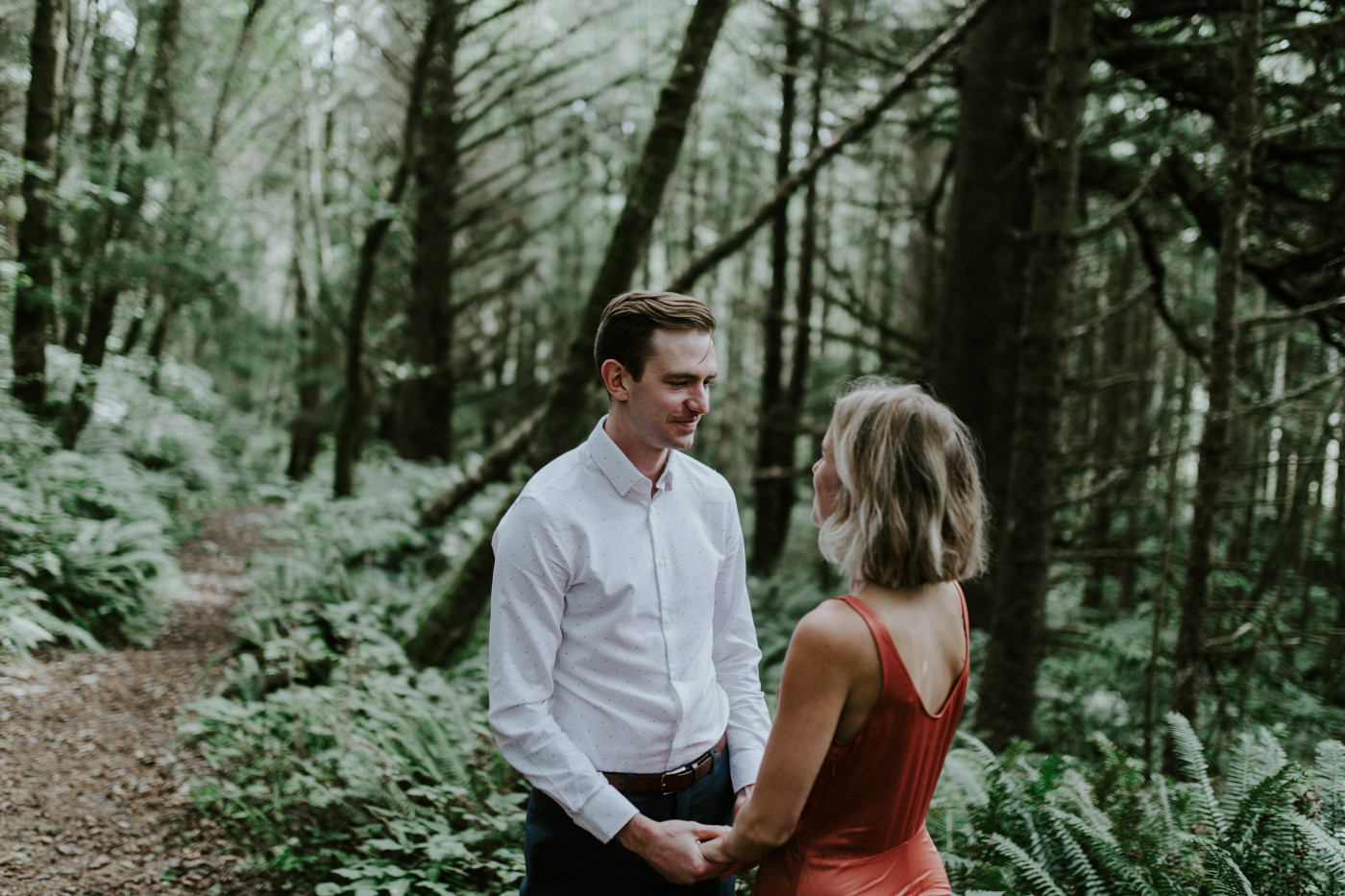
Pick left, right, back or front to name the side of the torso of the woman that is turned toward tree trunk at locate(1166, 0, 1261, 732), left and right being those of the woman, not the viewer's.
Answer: right

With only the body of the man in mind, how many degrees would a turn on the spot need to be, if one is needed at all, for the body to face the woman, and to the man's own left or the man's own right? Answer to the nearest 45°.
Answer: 0° — they already face them

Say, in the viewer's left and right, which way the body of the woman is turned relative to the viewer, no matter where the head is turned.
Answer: facing away from the viewer and to the left of the viewer

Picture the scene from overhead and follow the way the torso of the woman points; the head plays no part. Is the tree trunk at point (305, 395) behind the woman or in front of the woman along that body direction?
in front

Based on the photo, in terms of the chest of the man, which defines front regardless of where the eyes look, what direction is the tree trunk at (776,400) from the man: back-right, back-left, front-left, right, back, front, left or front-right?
back-left

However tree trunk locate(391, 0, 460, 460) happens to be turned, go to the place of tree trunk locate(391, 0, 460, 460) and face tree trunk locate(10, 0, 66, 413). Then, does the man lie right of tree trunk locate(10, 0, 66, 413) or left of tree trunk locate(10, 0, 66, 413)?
left

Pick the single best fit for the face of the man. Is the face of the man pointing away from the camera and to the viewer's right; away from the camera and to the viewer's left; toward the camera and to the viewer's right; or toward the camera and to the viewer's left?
toward the camera and to the viewer's right

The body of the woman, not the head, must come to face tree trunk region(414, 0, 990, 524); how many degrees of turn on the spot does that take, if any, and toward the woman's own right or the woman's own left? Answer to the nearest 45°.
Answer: approximately 45° to the woman's own right

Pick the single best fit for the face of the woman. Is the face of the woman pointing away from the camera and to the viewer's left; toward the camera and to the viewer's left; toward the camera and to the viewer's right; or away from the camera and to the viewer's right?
away from the camera and to the viewer's left

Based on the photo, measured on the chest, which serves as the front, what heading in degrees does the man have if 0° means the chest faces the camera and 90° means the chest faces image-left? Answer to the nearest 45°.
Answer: approximately 315°

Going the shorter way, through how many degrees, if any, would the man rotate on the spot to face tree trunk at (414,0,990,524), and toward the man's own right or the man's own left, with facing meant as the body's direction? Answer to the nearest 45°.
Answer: approximately 135° to the man's own left

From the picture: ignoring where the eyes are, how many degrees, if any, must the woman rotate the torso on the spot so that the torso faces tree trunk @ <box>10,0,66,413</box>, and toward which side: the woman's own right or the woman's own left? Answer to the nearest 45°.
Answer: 0° — they already face it

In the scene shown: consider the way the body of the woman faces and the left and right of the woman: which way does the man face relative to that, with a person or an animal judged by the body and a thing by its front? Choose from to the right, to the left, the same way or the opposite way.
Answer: the opposite way
